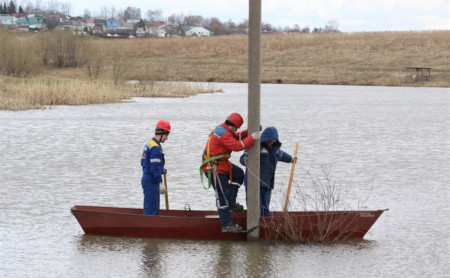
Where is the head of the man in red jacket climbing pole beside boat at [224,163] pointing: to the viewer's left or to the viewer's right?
to the viewer's right

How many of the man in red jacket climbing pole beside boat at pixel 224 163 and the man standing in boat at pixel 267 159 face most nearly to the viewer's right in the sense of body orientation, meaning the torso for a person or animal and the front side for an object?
1

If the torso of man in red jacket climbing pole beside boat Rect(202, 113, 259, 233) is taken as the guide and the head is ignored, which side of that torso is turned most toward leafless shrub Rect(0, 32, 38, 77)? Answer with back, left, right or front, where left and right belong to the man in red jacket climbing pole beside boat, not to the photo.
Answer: left

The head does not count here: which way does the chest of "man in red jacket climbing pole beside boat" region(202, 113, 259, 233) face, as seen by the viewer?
to the viewer's right

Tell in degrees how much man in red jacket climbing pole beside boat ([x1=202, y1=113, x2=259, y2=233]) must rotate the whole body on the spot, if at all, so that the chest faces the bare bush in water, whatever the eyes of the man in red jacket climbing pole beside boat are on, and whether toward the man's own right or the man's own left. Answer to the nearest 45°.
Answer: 0° — they already face it

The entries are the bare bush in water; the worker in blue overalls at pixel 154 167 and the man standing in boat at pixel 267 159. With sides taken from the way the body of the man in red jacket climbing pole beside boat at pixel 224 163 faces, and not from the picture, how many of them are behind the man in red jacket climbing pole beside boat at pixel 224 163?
1
